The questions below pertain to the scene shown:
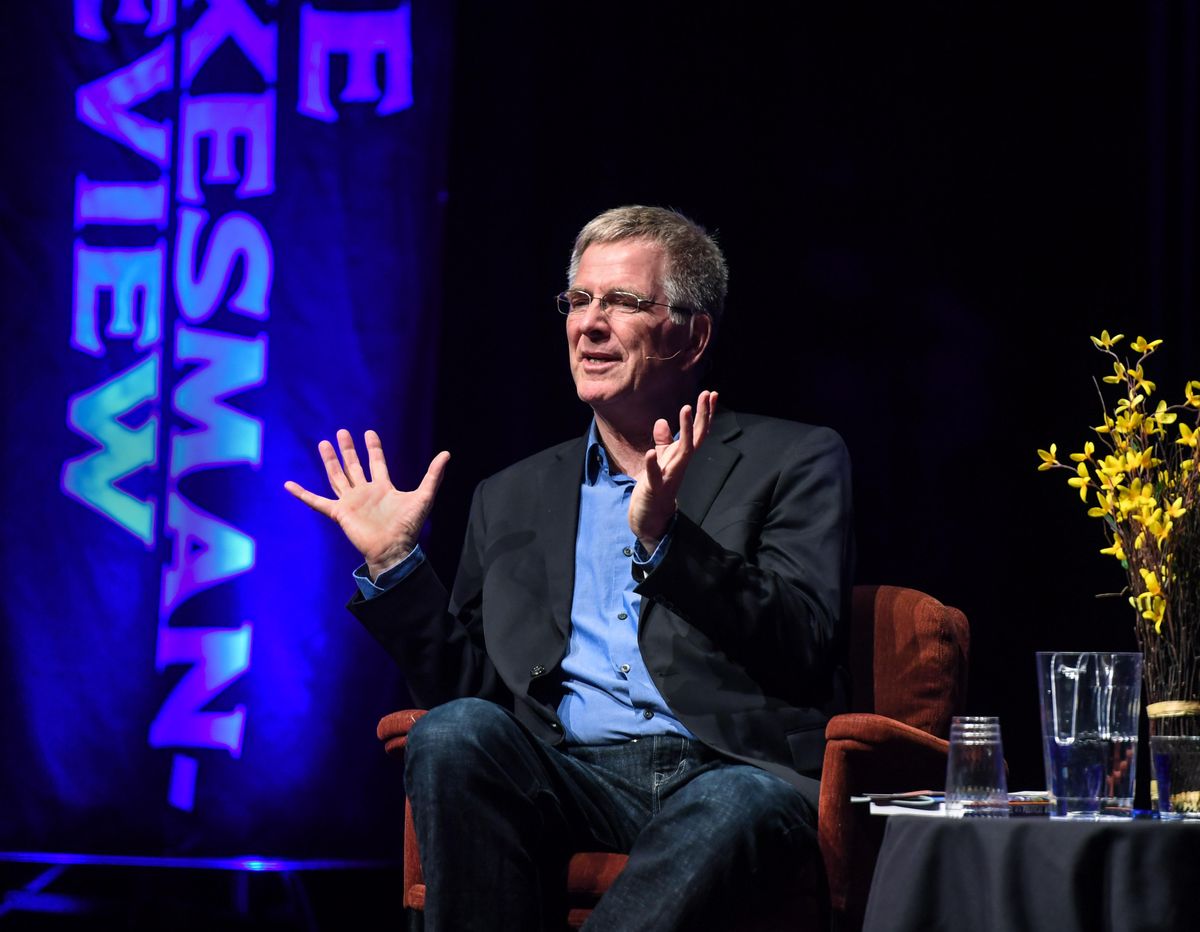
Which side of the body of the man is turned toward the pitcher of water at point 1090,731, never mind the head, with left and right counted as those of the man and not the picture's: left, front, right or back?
left

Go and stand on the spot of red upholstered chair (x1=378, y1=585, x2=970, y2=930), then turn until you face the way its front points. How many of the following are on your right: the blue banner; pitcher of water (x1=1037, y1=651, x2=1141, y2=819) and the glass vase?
1

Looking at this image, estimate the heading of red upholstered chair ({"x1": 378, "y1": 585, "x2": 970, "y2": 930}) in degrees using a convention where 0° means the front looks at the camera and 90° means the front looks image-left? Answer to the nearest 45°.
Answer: approximately 45°

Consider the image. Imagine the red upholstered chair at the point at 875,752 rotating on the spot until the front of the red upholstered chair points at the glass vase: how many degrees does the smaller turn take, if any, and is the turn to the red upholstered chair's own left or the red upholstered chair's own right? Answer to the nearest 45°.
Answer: approximately 90° to the red upholstered chair's own left

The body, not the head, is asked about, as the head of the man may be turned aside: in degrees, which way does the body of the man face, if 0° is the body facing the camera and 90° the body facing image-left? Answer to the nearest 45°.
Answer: approximately 45°

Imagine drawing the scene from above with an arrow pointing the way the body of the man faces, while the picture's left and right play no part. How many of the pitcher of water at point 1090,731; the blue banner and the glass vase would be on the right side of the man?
1

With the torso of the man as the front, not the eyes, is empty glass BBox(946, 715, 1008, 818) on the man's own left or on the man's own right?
on the man's own left

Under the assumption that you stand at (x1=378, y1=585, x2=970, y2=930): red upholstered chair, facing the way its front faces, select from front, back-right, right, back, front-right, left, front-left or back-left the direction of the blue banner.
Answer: right
